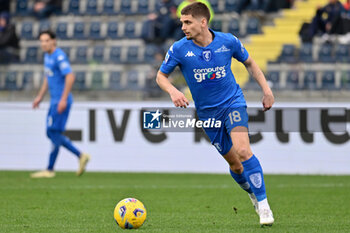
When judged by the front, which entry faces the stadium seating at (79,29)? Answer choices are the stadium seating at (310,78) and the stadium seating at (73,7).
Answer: the stadium seating at (73,7)

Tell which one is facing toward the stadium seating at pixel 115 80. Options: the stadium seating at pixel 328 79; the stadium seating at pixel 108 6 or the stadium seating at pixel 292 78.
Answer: the stadium seating at pixel 108 6

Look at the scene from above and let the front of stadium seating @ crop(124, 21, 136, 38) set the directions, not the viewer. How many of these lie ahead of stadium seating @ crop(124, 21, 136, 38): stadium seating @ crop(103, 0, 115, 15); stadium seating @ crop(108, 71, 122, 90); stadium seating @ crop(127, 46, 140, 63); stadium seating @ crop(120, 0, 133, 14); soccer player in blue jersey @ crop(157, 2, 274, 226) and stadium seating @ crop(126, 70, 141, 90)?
4

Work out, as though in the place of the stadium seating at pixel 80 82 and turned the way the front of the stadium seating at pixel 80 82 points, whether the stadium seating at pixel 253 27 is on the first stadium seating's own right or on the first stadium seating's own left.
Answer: on the first stadium seating's own left

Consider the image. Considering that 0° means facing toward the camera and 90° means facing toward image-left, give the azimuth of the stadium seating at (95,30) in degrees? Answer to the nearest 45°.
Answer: approximately 0°

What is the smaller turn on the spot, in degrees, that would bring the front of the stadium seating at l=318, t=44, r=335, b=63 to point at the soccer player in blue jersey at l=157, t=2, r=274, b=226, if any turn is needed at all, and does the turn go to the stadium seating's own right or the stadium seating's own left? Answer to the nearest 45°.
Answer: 0° — it already faces them

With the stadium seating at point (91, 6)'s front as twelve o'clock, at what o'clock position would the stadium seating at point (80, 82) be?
the stadium seating at point (80, 82) is roughly at 12 o'clock from the stadium seating at point (91, 6).

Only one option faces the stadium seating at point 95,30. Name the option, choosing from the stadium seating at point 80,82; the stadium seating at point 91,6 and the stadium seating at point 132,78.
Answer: the stadium seating at point 91,6

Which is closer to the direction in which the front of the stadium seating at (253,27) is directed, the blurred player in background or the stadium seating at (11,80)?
the blurred player in background

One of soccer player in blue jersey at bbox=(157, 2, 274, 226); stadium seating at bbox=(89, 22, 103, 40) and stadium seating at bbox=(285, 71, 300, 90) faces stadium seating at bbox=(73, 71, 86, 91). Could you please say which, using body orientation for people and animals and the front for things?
stadium seating at bbox=(89, 22, 103, 40)
